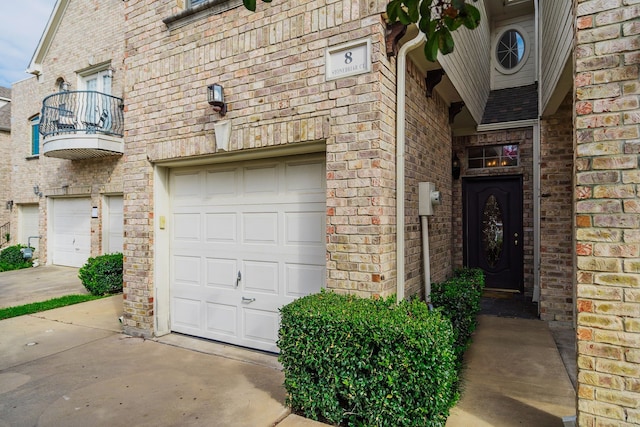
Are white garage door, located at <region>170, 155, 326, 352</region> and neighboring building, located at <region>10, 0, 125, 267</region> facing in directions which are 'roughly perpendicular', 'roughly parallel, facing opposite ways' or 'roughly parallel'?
roughly parallel

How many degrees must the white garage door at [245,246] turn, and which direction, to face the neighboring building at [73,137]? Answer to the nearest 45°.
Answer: approximately 90° to its right

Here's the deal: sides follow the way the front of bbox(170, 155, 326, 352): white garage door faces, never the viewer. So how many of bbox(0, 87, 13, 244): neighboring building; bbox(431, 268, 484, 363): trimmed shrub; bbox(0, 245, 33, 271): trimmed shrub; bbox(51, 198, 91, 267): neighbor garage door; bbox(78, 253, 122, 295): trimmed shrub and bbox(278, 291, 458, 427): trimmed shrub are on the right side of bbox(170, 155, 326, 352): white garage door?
4

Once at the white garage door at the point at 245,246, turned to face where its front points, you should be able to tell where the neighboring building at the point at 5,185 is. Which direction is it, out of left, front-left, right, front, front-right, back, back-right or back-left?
right

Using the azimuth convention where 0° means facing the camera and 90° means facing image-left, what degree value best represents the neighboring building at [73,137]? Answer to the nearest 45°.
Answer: approximately 45°

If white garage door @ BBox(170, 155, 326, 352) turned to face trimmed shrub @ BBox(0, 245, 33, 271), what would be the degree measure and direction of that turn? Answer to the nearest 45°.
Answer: approximately 90° to its right

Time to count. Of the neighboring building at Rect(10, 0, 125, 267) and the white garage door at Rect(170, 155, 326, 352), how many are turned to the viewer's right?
0

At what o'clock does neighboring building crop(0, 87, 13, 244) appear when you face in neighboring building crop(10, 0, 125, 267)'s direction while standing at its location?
neighboring building crop(0, 87, 13, 244) is roughly at 4 o'clock from neighboring building crop(10, 0, 125, 267).

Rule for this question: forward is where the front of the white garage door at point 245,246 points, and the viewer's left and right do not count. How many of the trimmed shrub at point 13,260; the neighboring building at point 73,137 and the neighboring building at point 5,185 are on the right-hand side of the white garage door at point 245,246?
3

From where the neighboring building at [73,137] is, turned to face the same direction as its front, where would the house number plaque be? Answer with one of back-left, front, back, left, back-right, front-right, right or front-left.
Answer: front-left

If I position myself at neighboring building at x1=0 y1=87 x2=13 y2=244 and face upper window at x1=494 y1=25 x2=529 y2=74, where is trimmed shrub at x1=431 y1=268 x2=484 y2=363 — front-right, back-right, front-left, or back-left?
front-right
